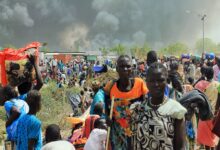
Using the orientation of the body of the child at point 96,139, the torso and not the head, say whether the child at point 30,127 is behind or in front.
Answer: behind

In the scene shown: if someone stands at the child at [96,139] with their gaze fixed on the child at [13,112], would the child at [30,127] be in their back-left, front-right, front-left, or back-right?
front-left

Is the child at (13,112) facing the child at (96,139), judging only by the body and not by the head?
no

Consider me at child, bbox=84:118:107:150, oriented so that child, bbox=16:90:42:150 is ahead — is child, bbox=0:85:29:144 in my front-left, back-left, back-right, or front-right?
front-right

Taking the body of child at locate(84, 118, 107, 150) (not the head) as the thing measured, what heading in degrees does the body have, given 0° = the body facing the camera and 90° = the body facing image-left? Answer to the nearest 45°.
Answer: approximately 225°

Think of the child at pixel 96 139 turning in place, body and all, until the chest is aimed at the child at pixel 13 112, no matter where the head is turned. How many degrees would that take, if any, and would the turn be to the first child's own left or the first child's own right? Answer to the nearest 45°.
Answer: approximately 135° to the first child's own left

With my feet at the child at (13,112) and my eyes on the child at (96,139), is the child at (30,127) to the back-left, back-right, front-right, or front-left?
front-right
